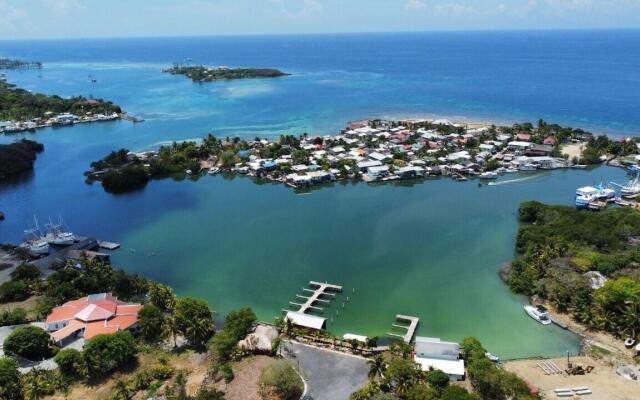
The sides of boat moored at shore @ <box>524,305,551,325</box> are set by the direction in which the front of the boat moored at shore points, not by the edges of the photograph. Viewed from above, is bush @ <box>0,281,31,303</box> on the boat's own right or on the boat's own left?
on the boat's own left

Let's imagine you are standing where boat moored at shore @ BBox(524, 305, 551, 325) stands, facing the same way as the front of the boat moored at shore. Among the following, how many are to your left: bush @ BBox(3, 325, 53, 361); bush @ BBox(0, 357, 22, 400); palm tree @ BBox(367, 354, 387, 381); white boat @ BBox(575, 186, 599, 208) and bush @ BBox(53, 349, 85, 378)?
4

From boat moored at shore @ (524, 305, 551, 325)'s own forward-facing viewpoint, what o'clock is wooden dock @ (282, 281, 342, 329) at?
The wooden dock is roughly at 10 o'clock from the boat moored at shore.

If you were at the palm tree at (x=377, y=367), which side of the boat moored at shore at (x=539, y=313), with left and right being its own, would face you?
left

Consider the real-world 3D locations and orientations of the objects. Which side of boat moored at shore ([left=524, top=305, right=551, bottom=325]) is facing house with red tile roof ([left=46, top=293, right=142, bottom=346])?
left

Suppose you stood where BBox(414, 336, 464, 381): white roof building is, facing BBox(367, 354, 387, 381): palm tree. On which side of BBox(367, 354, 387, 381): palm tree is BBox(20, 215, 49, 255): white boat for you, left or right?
right

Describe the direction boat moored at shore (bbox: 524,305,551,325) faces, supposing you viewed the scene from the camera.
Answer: facing away from the viewer and to the left of the viewer

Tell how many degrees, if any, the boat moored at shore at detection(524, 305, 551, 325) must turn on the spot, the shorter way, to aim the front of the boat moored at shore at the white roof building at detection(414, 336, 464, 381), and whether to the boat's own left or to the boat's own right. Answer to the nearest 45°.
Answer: approximately 90° to the boat's own left

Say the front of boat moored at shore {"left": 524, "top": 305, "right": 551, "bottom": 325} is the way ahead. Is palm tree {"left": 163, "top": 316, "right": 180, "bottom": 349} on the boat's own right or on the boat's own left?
on the boat's own left

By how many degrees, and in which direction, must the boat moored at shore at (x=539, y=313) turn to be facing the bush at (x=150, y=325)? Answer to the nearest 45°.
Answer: approximately 90° to its left

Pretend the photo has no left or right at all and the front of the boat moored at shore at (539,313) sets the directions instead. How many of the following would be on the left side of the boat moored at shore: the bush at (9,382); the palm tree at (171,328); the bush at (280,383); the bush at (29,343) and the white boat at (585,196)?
4

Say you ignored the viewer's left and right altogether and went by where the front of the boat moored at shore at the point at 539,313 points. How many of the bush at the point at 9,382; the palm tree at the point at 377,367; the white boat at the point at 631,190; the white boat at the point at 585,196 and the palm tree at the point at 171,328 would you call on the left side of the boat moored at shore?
3

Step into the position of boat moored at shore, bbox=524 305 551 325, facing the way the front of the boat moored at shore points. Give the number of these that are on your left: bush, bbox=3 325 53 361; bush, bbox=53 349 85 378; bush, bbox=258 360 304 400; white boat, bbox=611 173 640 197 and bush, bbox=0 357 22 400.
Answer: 4
